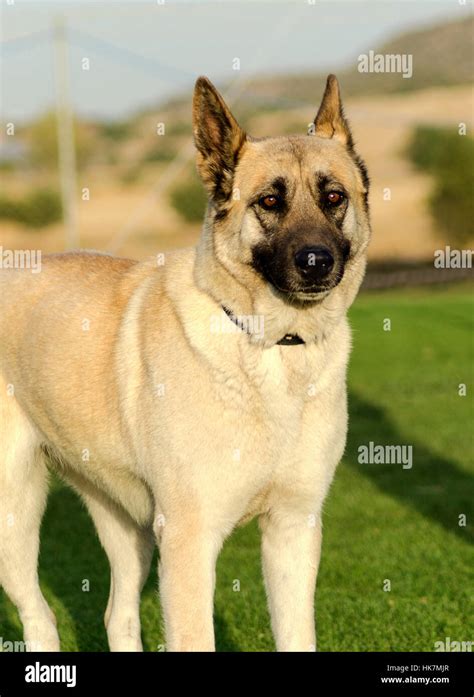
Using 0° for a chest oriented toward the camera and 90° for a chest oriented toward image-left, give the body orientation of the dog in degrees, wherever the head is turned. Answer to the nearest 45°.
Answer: approximately 315°
